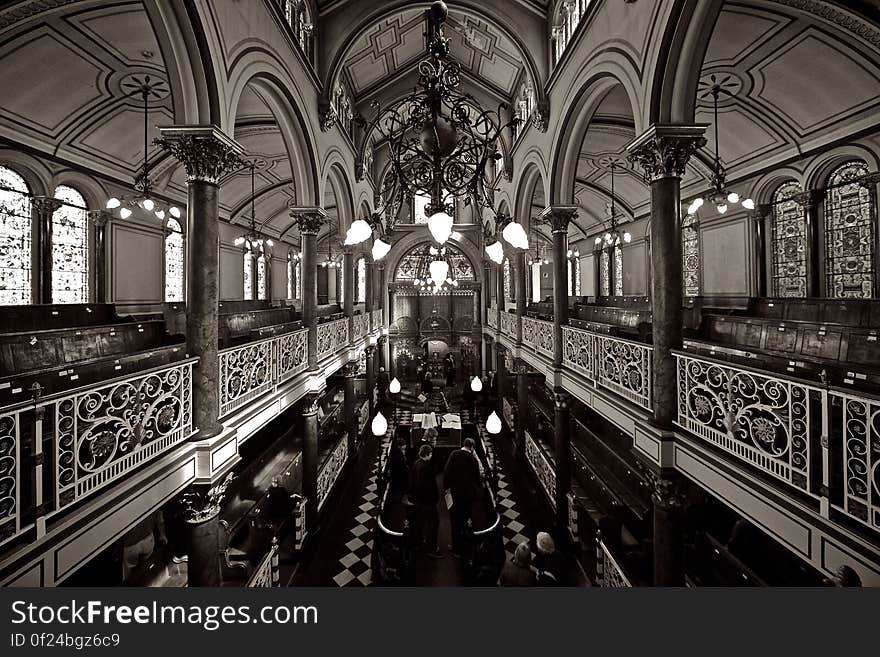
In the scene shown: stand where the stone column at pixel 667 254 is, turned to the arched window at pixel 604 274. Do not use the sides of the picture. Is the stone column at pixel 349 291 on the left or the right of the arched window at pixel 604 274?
left
